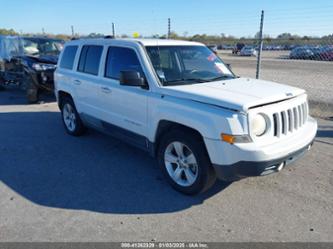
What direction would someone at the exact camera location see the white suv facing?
facing the viewer and to the right of the viewer

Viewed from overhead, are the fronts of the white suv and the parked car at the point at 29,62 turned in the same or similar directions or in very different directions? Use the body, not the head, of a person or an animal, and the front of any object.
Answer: same or similar directions

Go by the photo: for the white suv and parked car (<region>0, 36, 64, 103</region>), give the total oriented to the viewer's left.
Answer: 0

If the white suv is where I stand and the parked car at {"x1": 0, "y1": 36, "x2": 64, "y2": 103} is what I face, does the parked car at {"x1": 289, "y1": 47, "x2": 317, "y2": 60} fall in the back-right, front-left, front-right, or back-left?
front-right

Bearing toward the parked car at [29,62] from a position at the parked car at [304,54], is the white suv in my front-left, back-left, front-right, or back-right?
front-left

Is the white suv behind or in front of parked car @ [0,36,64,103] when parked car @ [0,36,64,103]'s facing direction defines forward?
in front

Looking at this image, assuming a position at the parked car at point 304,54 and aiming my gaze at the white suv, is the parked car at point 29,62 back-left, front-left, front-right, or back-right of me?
front-right

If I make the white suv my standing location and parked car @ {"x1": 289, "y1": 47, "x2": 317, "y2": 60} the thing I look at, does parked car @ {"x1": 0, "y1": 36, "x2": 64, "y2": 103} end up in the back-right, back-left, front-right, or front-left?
front-left

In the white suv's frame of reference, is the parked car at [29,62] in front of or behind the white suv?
behind

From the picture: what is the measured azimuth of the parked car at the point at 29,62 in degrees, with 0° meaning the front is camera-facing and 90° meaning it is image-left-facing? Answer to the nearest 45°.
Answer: approximately 315°

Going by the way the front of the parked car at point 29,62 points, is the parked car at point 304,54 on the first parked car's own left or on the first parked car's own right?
on the first parked car's own left
